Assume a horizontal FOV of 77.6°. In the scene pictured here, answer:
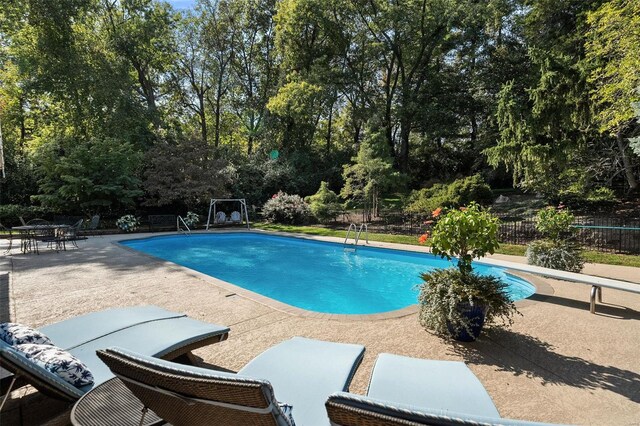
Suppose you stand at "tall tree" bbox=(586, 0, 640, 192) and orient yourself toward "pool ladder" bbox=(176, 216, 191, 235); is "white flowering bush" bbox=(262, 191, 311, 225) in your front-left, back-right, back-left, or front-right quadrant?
front-right

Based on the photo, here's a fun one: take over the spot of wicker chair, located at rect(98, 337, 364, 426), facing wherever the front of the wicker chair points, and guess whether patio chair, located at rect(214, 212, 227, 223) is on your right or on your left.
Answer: on your left

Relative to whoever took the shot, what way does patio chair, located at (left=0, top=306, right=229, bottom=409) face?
facing away from the viewer and to the right of the viewer

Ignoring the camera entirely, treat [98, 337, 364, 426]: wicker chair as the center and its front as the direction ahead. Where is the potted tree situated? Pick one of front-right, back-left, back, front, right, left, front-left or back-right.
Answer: front

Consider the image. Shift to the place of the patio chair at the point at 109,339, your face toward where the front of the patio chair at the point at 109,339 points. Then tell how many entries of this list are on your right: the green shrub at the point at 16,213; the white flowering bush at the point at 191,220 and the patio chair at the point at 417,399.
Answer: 1

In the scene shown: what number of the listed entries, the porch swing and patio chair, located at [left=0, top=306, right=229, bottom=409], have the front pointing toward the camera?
1

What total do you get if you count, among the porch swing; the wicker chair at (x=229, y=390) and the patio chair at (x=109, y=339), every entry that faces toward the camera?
1

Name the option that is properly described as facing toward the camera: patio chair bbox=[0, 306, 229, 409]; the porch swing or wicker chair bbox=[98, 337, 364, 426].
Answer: the porch swing

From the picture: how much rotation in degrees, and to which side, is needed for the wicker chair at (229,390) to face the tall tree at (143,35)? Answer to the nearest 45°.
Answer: approximately 45° to its left

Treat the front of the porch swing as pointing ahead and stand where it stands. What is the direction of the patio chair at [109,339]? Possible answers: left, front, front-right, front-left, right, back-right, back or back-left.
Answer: front

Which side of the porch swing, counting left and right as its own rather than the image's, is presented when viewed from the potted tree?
front

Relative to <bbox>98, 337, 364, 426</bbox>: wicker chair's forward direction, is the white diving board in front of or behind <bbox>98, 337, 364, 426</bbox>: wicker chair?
in front

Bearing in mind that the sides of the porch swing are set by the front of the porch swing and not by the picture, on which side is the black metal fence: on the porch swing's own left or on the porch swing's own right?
on the porch swing's own left

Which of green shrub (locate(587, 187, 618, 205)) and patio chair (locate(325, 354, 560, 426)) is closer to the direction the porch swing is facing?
the patio chair

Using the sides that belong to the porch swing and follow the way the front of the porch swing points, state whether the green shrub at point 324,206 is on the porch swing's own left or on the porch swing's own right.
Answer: on the porch swing's own left

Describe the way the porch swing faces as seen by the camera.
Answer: facing the viewer

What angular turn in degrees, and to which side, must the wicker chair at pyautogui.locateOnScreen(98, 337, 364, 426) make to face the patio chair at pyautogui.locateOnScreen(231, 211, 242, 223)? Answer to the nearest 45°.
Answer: approximately 45° to its left

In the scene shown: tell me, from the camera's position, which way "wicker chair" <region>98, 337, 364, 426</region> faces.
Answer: facing away from the viewer and to the right of the viewer

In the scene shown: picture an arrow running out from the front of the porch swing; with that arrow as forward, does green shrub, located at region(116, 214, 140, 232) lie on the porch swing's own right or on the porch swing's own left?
on the porch swing's own right
